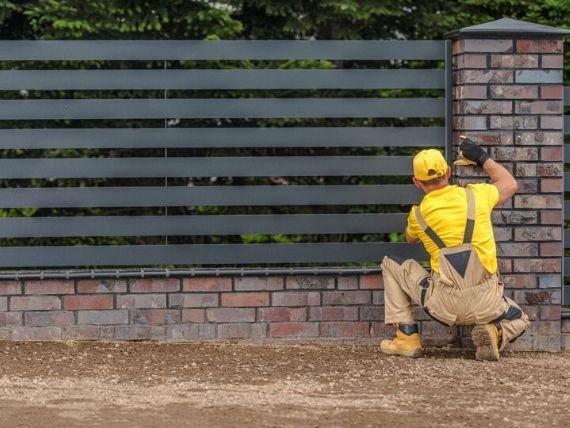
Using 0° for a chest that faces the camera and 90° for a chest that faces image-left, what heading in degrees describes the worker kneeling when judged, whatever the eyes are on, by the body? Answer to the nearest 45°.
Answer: approximately 180°

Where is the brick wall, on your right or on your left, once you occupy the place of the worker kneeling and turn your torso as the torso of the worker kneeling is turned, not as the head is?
on your left

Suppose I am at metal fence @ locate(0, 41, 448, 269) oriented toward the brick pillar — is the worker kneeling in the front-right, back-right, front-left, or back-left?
front-right
